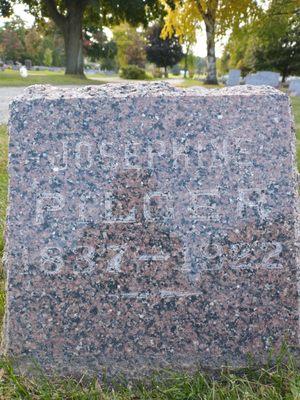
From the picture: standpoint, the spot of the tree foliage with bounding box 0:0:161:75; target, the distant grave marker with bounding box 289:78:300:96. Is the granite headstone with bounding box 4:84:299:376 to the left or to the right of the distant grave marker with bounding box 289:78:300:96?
right

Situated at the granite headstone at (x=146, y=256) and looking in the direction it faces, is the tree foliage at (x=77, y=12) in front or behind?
behind

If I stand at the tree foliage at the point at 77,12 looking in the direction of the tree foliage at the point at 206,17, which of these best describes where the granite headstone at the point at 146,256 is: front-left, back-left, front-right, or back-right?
front-right

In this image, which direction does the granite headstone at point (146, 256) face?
toward the camera

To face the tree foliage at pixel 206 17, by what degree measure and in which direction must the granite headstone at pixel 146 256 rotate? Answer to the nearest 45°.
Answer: approximately 180°

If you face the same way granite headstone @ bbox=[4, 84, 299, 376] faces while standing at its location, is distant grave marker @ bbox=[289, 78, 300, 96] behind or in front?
behind
